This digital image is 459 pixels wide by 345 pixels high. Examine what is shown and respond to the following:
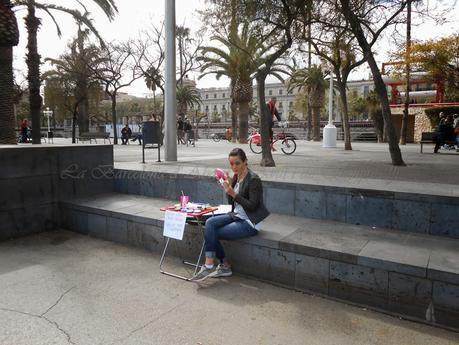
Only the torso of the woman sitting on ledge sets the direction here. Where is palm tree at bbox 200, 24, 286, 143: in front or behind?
behind

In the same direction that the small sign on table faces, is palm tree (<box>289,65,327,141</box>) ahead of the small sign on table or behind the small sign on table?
behind

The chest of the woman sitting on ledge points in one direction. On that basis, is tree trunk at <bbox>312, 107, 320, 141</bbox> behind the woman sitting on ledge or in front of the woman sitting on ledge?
behind

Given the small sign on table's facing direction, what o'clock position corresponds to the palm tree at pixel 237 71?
The palm tree is roughly at 5 o'clock from the small sign on table.

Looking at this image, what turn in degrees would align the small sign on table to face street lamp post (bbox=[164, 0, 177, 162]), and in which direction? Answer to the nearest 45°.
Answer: approximately 135° to its right

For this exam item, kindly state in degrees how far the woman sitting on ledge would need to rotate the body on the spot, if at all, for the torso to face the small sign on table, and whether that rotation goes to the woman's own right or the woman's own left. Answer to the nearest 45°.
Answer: approximately 45° to the woman's own right

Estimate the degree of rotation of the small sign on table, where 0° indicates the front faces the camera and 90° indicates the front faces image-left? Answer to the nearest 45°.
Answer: approximately 45°

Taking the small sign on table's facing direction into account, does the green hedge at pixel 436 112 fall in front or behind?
behind
